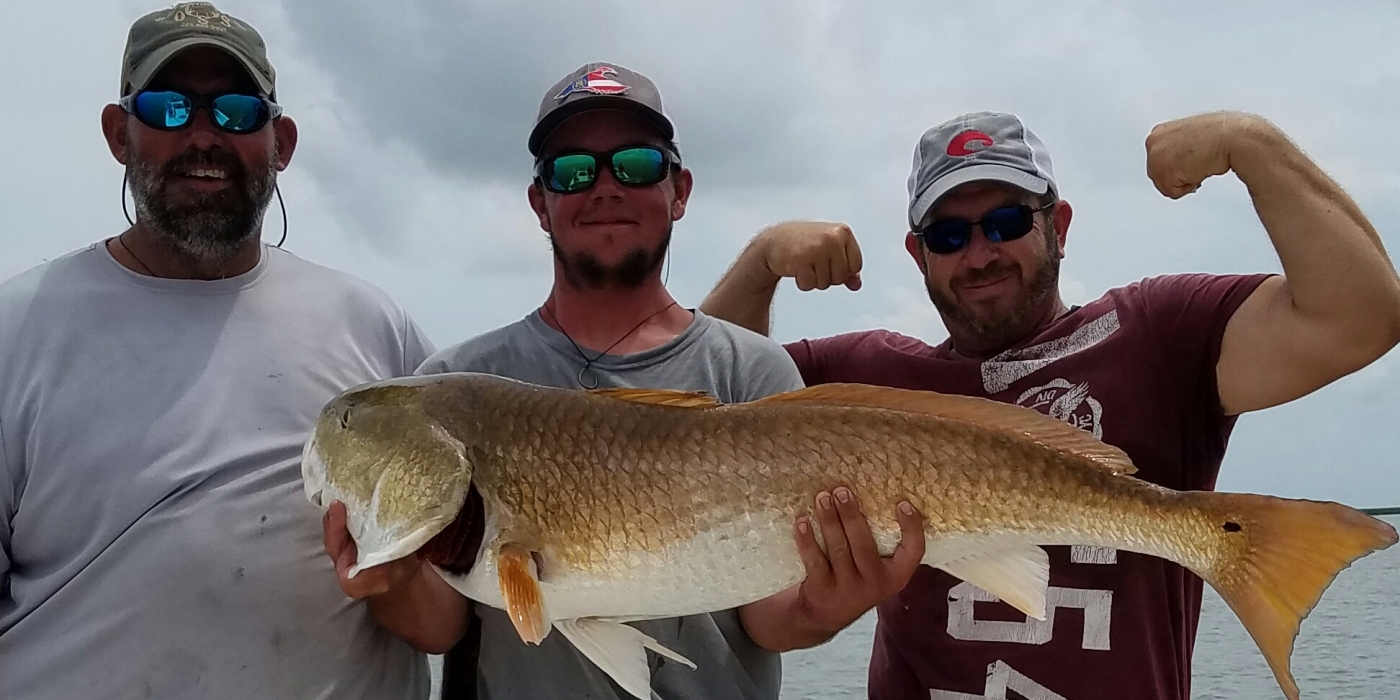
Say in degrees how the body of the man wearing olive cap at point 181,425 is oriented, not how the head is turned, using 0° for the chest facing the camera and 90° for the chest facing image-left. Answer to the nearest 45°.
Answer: approximately 0°

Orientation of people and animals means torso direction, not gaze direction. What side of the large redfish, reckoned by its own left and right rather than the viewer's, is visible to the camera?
left

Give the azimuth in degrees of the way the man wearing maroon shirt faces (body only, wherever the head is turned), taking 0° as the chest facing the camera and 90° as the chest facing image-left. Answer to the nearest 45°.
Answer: approximately 0°

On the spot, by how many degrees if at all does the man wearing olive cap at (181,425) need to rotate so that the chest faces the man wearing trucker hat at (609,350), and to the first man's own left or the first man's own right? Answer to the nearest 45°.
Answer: approximately 90° to the first man's own left

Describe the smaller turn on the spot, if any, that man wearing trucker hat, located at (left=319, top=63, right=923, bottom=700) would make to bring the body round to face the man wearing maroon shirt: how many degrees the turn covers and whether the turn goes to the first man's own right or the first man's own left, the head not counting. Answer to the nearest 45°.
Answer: approximately 90° to the first man's own left

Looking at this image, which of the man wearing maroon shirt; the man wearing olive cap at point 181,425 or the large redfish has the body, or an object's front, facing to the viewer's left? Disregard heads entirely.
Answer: the large redfish
